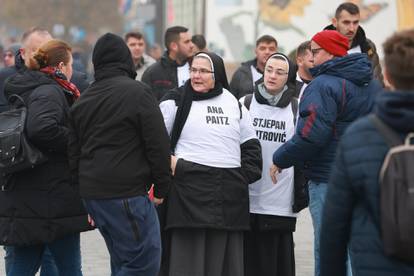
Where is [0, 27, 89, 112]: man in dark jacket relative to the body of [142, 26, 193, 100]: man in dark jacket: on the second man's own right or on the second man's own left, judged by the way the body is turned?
on the second man's own right

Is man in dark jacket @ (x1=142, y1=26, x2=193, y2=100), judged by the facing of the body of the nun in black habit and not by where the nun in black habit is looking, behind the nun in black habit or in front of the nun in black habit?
behind

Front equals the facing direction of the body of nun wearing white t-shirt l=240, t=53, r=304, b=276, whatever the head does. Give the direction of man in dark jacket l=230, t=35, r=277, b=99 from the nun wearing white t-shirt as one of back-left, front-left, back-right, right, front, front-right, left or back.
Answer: back

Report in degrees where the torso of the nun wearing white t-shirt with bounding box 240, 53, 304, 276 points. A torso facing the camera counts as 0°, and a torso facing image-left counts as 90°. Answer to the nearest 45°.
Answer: approximately 0°

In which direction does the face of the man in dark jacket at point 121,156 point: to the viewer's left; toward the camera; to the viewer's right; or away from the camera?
away from the camera
